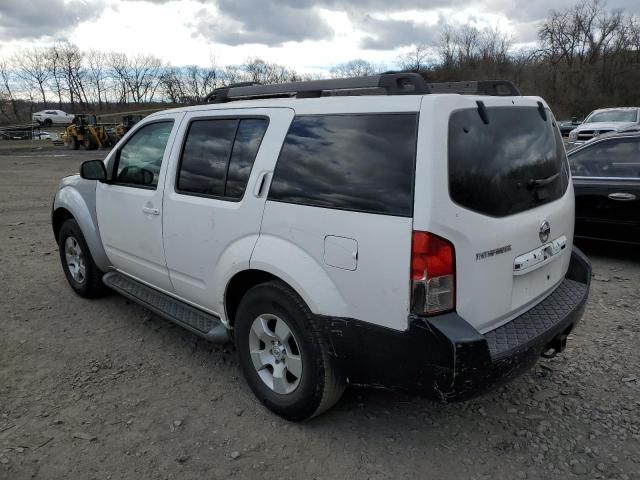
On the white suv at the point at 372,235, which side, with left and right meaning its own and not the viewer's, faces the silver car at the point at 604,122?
right

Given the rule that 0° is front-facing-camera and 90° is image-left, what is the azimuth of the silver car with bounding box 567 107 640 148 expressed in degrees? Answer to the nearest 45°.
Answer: approximately 45°

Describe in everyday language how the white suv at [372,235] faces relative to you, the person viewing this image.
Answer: facing away from the viewer and to the left of the viewer
